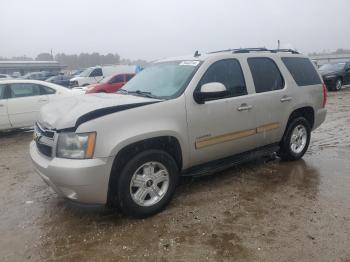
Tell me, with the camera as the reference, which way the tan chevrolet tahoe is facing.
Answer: facing the viewer and to the left of the viewer

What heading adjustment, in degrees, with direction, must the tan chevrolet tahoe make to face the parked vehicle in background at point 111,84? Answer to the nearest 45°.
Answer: approximately 135° to its right

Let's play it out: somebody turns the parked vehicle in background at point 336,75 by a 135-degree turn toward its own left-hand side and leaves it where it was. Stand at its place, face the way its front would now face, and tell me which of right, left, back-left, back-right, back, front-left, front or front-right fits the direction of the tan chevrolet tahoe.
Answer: right

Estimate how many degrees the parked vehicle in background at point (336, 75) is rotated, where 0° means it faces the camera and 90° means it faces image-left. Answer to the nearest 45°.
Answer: approximately 45°

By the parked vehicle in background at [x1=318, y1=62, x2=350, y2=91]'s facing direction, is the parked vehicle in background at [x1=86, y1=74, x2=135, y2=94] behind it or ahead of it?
ahead
